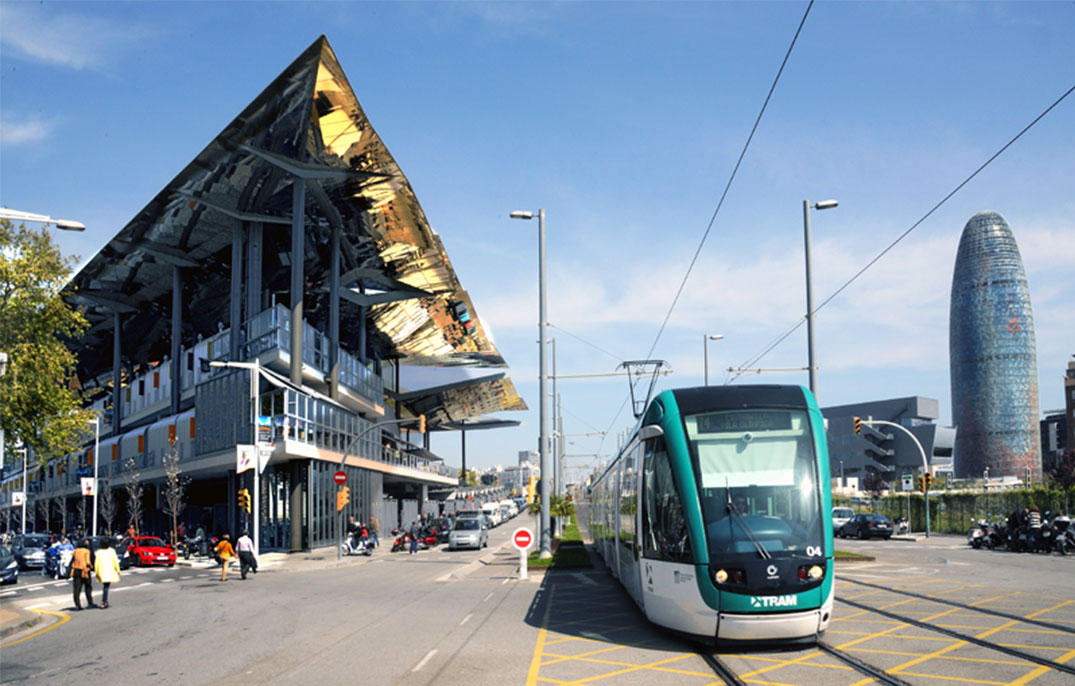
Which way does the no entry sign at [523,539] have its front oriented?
toward the camera

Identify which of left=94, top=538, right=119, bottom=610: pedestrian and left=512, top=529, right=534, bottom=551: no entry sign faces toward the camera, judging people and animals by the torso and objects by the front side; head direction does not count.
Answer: the no entry sign

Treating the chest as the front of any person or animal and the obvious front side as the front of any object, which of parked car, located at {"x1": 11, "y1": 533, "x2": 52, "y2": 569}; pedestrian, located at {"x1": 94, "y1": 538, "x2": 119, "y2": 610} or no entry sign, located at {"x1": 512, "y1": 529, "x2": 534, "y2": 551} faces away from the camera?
the pedestrian

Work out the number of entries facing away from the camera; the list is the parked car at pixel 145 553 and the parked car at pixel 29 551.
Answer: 0

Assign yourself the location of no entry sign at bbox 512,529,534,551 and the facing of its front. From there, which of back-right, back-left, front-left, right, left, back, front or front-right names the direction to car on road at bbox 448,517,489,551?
back

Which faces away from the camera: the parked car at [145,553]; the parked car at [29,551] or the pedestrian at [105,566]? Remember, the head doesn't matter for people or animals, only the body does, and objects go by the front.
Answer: the pedestrian

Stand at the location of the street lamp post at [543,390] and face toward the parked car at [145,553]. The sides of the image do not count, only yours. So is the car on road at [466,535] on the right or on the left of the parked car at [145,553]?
right

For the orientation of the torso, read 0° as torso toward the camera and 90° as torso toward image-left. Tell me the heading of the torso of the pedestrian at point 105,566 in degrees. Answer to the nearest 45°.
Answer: approximately 180°

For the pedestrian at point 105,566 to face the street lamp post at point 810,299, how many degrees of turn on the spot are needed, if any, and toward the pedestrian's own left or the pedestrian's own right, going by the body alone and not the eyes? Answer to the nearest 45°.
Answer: approximately 90° to the pedestrian's own right
